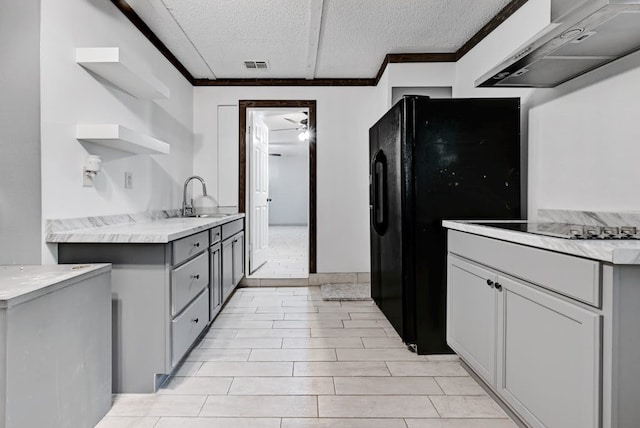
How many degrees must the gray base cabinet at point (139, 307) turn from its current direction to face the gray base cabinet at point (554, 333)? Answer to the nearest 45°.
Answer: approximately 45° to its right

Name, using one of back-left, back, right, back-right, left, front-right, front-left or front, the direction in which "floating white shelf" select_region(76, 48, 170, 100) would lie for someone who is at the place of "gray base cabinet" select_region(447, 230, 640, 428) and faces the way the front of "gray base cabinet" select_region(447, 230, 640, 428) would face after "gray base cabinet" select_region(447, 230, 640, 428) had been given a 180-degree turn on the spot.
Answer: back-left

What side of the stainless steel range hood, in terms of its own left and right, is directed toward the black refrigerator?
right

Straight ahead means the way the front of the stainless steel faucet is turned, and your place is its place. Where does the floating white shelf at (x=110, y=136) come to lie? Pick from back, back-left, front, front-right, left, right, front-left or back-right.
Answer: right

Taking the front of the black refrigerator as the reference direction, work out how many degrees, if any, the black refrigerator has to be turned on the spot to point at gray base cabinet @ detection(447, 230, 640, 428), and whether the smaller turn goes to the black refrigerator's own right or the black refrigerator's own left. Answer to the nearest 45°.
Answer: approximately 90° to the black refrigerator's own left

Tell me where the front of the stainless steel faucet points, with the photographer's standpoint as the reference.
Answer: facing to the right of the viewer

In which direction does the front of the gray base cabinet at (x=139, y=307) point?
to the viewer's right

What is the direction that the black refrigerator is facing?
to the viewer's left

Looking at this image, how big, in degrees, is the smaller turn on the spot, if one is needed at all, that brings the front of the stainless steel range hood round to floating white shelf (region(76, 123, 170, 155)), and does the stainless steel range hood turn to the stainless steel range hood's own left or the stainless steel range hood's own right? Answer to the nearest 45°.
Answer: approximately 45° to the stainless steel range hood's own right

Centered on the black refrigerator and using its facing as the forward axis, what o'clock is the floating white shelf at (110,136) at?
The floating white shelf is roughly at 11 o'clock from the black refrigerator.

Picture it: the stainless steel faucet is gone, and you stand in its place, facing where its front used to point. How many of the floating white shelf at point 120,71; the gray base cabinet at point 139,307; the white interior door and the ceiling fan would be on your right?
2

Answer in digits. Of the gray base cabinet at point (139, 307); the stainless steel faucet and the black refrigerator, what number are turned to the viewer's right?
2

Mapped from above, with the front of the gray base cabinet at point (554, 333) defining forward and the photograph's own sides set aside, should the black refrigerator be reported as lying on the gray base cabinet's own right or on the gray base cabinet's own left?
on the gray base cabinet's own right

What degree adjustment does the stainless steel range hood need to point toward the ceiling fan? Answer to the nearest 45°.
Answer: approximately 90° to its right

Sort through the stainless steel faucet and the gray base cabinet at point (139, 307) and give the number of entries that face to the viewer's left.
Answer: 0

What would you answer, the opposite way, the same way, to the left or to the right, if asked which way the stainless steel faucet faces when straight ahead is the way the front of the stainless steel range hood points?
the opposite way

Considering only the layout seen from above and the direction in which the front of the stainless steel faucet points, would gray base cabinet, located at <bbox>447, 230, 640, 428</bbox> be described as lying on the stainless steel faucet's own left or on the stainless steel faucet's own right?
on the stainless steel faucet's own right

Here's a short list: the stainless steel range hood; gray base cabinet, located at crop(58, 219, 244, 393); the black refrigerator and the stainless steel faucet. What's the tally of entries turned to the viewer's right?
2
